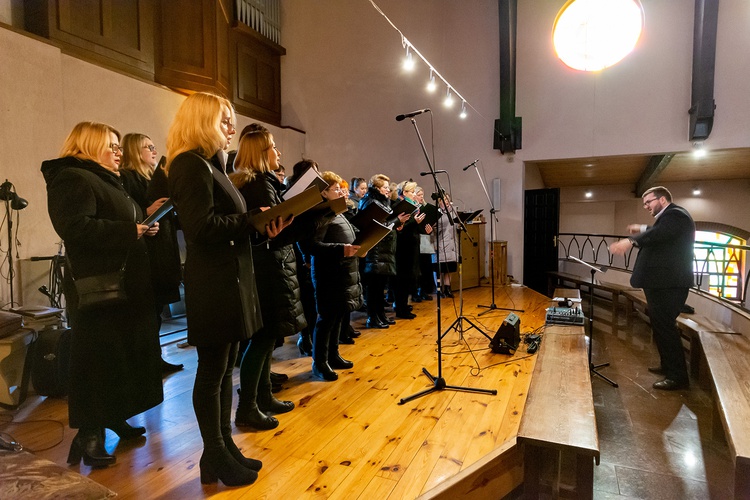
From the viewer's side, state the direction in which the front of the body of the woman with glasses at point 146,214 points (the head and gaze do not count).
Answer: to the viewer's right

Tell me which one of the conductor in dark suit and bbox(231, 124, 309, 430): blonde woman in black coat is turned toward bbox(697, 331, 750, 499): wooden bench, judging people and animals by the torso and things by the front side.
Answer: the blonde woman in black coat

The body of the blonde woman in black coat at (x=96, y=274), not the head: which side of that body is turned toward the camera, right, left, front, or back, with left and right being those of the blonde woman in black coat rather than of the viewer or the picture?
right

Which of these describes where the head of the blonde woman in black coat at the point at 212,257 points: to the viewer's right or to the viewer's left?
to the viewer's right

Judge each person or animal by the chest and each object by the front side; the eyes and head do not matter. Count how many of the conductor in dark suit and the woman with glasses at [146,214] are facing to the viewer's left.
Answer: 1

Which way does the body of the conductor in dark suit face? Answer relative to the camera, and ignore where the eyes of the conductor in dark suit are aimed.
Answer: to the viewer's left

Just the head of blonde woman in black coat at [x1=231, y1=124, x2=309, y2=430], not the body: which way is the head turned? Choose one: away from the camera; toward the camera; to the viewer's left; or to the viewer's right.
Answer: to the viewer's right

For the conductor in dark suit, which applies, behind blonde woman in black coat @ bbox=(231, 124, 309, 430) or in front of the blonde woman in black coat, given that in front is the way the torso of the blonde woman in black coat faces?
in front

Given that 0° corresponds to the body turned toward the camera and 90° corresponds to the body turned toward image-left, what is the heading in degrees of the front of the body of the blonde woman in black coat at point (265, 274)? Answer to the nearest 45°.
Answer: approximately 270°

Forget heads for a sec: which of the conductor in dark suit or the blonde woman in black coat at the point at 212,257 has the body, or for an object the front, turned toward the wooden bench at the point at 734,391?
the blonde woman in black coat

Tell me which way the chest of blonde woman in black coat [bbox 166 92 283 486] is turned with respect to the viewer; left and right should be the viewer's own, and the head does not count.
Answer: facing to the right of the viewer
